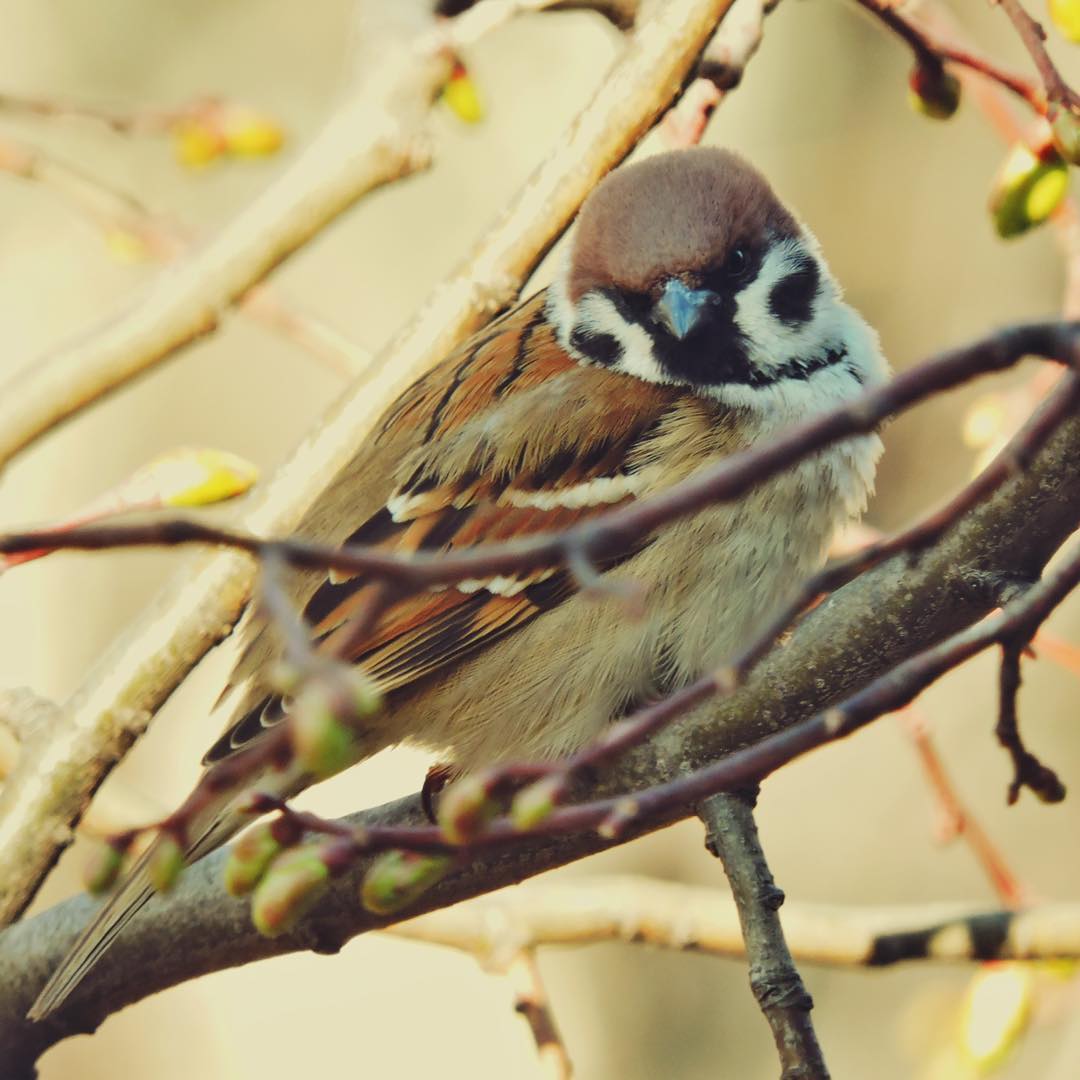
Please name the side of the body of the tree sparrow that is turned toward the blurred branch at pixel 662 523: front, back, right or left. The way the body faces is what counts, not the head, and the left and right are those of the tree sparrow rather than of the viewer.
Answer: right

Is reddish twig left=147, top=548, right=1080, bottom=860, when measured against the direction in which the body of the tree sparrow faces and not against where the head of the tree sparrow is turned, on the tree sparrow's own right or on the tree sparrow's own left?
on the tree sparrow's own right

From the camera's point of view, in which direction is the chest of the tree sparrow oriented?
to the viewer's right
